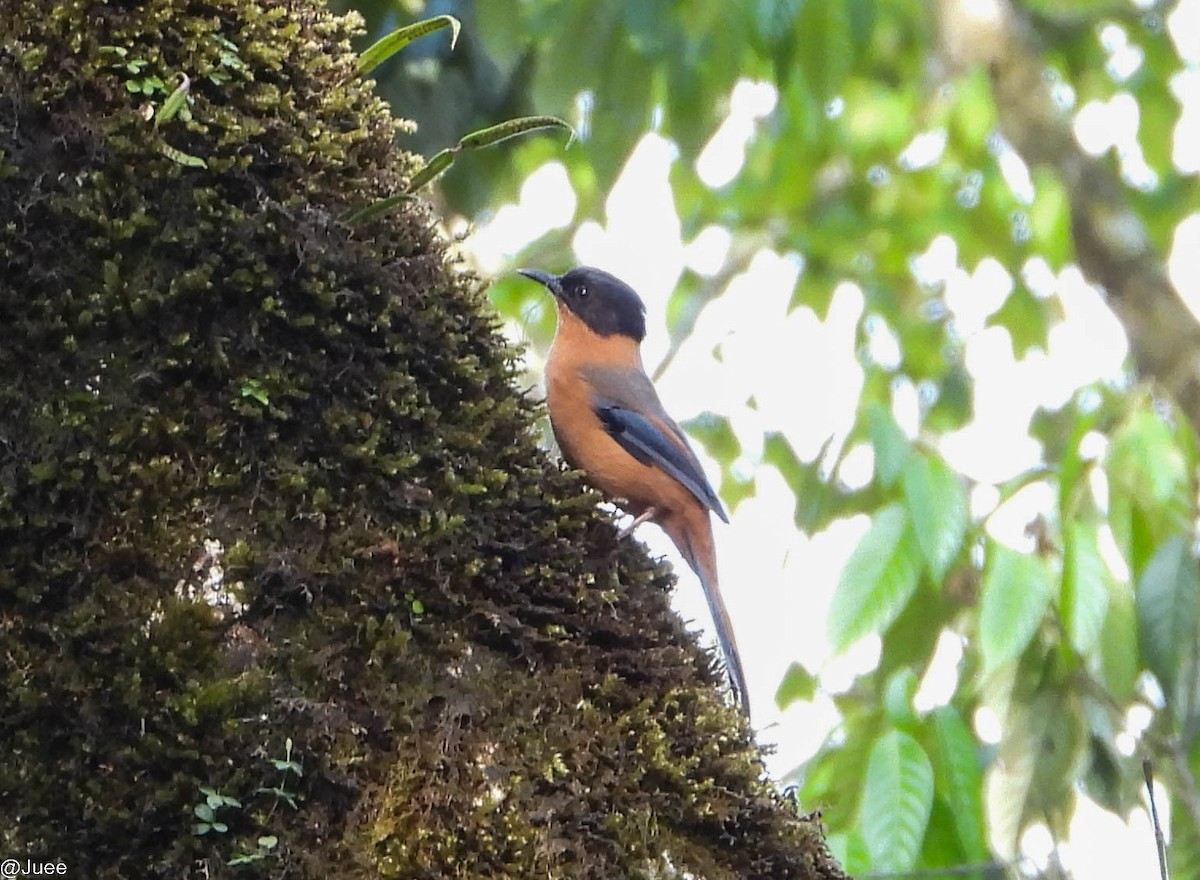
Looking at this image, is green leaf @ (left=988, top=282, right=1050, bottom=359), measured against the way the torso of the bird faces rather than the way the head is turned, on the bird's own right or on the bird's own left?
on the bird's own right

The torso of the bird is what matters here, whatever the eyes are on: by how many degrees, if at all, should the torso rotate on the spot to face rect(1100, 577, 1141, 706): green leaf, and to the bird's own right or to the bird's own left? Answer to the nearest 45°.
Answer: approximately 180°

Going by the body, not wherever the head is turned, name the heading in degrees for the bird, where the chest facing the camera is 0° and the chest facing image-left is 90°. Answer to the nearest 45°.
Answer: approximately 90°

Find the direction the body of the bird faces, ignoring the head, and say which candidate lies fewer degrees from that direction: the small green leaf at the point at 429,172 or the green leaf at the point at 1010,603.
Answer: the small green leaf

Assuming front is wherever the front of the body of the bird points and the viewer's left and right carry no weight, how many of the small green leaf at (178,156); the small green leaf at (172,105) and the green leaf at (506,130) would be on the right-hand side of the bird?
0

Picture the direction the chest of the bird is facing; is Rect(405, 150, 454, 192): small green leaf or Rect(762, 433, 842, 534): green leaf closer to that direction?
the small green leaf

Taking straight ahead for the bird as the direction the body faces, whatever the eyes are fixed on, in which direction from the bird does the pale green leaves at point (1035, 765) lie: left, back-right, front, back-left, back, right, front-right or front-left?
back
